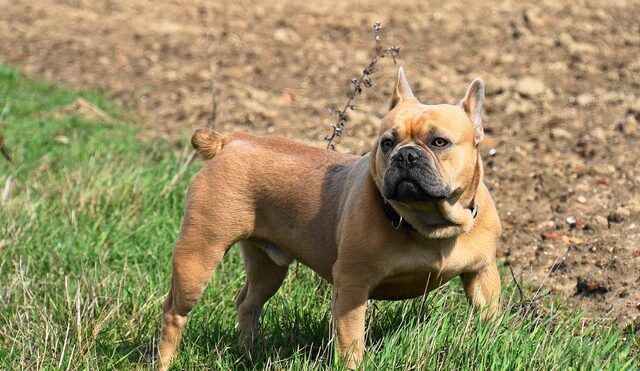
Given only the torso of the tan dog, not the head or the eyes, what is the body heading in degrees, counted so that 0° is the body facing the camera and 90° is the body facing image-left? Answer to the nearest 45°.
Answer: approximately 315°

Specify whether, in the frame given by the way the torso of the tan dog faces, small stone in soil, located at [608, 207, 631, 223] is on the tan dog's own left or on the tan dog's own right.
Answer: on the tan dog's own left

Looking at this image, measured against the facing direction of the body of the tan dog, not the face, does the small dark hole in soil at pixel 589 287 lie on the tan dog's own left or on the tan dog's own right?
on the tan dog's own left
